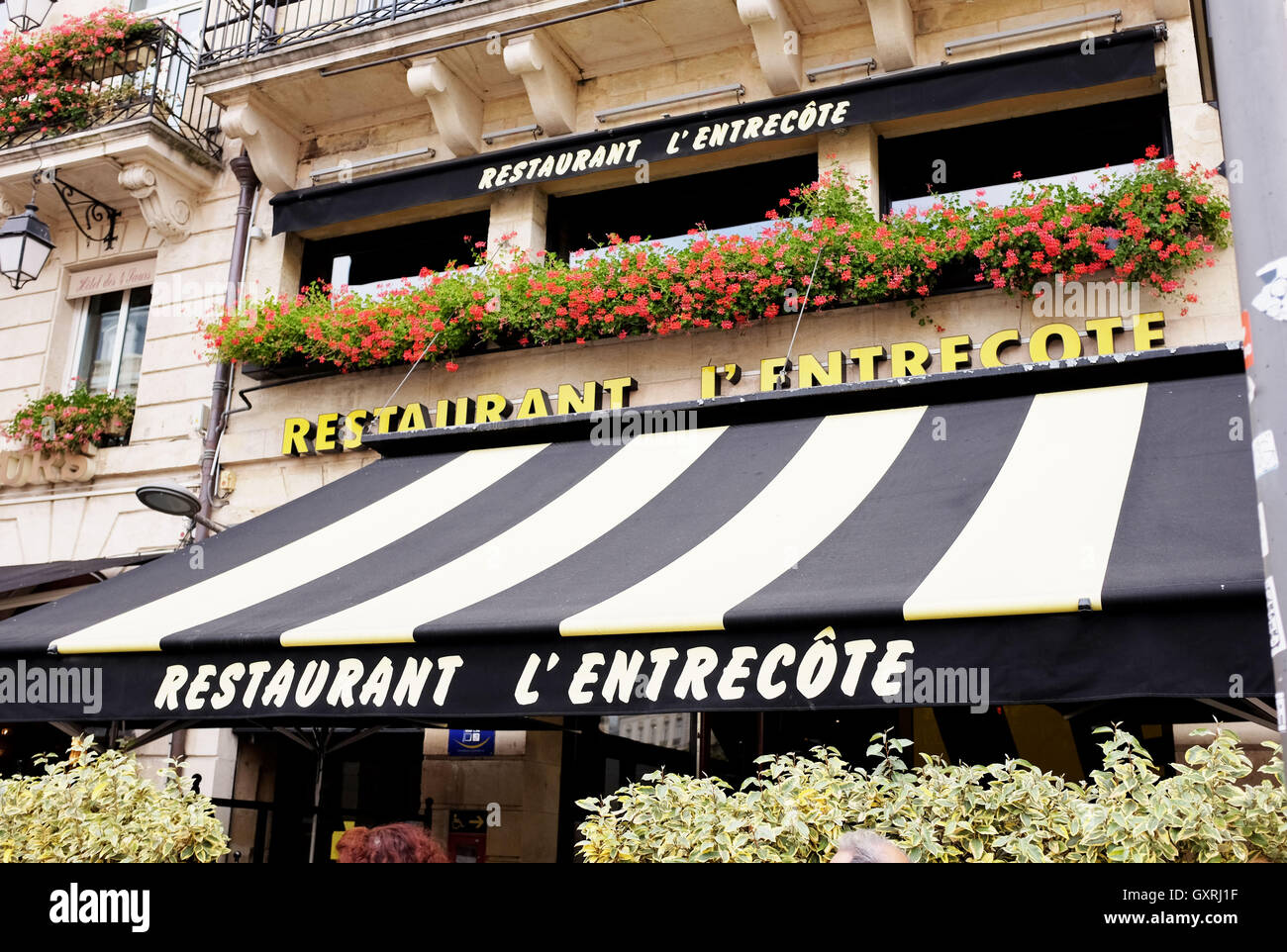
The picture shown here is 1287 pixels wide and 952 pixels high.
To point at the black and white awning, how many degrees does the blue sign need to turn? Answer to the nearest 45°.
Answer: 0° — it already faces it

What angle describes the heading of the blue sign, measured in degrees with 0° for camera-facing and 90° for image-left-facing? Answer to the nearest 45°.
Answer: approximately 0°

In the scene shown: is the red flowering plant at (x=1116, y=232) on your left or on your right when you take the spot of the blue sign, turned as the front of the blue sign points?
on your left

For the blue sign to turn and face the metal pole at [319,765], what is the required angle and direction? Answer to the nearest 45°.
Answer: approximately 90° to its right
